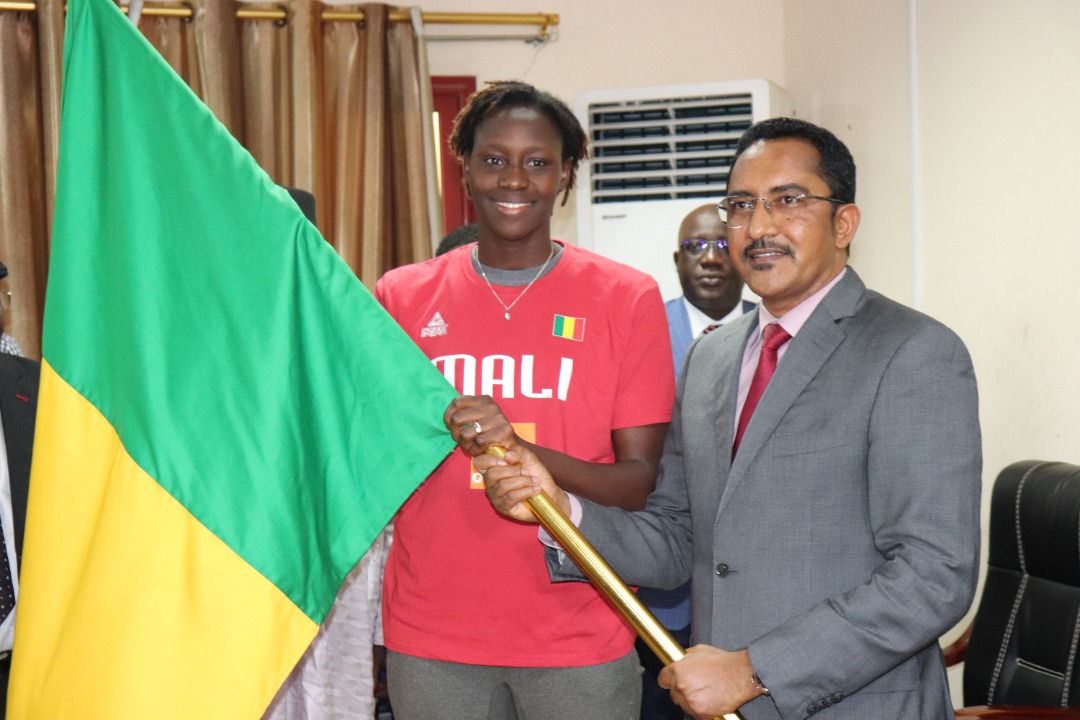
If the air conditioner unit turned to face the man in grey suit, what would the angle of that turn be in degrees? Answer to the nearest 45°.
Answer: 0° — it already faces them

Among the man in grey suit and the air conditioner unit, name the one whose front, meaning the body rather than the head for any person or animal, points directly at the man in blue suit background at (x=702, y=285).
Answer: the air conditioner unit

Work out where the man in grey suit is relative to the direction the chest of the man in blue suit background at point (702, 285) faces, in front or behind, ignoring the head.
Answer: in front

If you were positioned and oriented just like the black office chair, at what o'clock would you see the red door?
The red door is roughly at 3 o'clock from the black office chair.

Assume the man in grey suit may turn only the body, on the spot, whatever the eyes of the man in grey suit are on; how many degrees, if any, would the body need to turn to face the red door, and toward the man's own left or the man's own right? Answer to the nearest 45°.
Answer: approximately 135° to the man's own right

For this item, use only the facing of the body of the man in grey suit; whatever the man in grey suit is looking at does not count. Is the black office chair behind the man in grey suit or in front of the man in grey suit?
behind

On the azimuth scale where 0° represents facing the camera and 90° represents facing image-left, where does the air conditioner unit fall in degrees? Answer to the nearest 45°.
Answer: approximately 0°

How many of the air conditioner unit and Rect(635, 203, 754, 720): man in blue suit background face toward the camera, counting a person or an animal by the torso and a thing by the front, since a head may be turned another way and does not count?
2

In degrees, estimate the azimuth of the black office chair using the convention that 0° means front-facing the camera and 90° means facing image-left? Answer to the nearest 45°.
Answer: approximately 45°

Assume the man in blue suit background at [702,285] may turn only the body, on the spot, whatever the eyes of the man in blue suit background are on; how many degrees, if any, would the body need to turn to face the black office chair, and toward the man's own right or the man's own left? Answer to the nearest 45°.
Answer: approximately 45° to the man's own left
